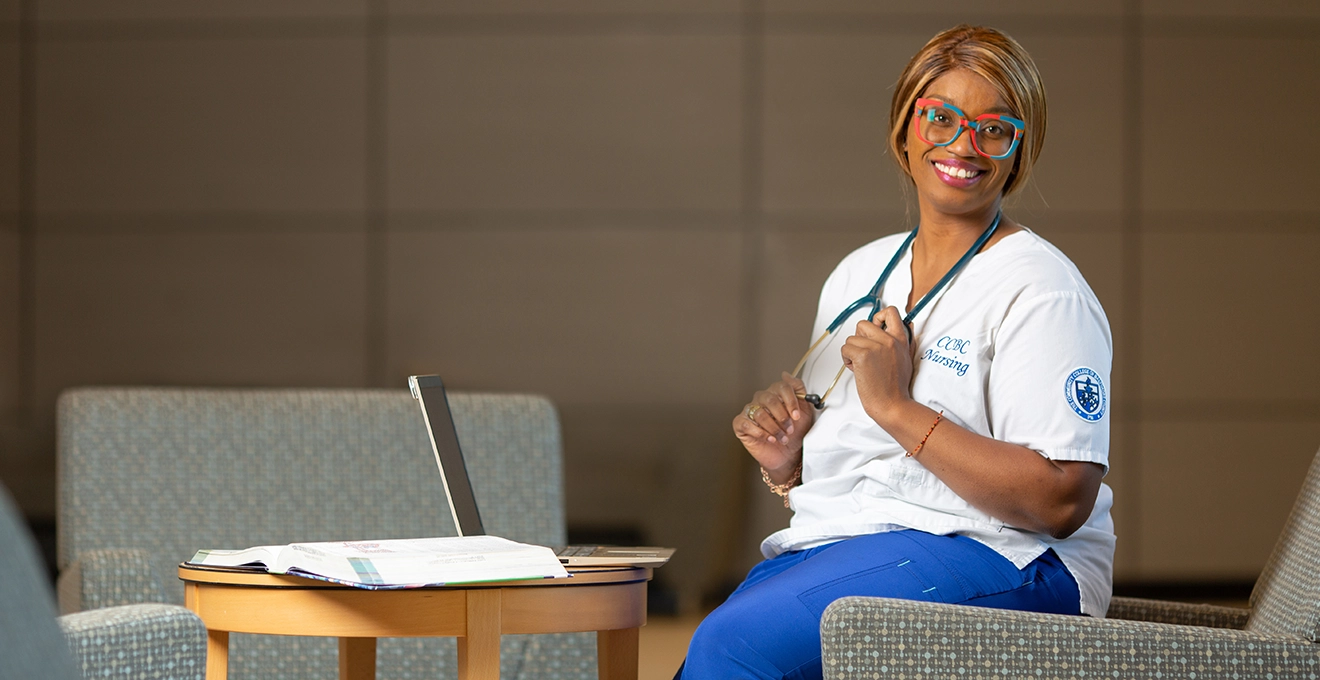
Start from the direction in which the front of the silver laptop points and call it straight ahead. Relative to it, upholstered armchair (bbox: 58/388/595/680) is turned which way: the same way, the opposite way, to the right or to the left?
to the right

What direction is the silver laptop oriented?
to the viewer's right

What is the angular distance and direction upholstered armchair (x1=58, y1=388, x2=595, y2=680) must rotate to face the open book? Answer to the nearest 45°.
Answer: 0° — it already faces it

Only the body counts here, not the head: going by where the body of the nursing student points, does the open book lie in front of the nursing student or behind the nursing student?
in front

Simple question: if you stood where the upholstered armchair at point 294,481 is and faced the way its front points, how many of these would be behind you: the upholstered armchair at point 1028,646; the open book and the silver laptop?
0

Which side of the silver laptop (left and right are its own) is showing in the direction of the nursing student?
front

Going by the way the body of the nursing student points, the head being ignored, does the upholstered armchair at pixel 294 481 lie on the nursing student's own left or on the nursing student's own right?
on the nursing student's own right

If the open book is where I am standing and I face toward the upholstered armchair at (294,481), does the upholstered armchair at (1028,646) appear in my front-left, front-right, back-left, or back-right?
back-right

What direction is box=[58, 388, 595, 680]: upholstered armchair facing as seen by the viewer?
toward the camera

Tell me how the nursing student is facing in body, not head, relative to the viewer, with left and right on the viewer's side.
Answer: facing the viewer and to the left of the viewer

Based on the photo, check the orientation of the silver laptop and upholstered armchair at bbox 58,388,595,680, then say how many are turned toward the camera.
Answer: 1

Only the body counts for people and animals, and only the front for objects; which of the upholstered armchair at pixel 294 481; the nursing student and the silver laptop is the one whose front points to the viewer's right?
the silver laptop

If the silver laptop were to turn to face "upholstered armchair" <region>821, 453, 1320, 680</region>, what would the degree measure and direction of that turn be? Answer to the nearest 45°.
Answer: approximately 45° to its right

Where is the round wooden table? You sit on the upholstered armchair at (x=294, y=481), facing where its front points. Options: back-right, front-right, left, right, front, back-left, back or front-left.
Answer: front
